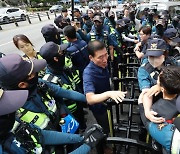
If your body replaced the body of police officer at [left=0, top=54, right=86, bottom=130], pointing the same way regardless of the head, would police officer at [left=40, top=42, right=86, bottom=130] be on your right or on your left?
on your left

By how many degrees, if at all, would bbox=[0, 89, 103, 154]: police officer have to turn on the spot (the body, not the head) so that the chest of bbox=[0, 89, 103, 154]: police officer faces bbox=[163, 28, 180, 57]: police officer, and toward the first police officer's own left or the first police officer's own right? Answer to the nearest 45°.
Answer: approximately 45° to the first police officer's own left

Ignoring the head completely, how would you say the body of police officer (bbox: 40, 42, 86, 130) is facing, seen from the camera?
to the viewer's right

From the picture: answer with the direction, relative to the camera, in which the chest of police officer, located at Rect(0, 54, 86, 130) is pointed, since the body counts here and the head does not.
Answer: to the viewer's right

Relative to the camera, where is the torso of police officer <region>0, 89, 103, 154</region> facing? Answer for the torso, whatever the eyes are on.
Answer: to the viewer's right

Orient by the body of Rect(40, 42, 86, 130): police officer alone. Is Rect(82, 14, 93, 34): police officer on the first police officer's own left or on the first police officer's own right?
on the first police officer's own left

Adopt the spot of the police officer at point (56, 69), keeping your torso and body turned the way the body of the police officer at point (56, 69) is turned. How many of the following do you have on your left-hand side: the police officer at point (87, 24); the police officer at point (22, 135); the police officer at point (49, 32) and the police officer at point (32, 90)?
2

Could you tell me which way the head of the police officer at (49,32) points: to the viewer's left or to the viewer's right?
to the viewer's right

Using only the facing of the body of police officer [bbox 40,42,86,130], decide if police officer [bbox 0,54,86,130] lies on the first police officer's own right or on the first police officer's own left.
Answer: on the first police officer's own right
